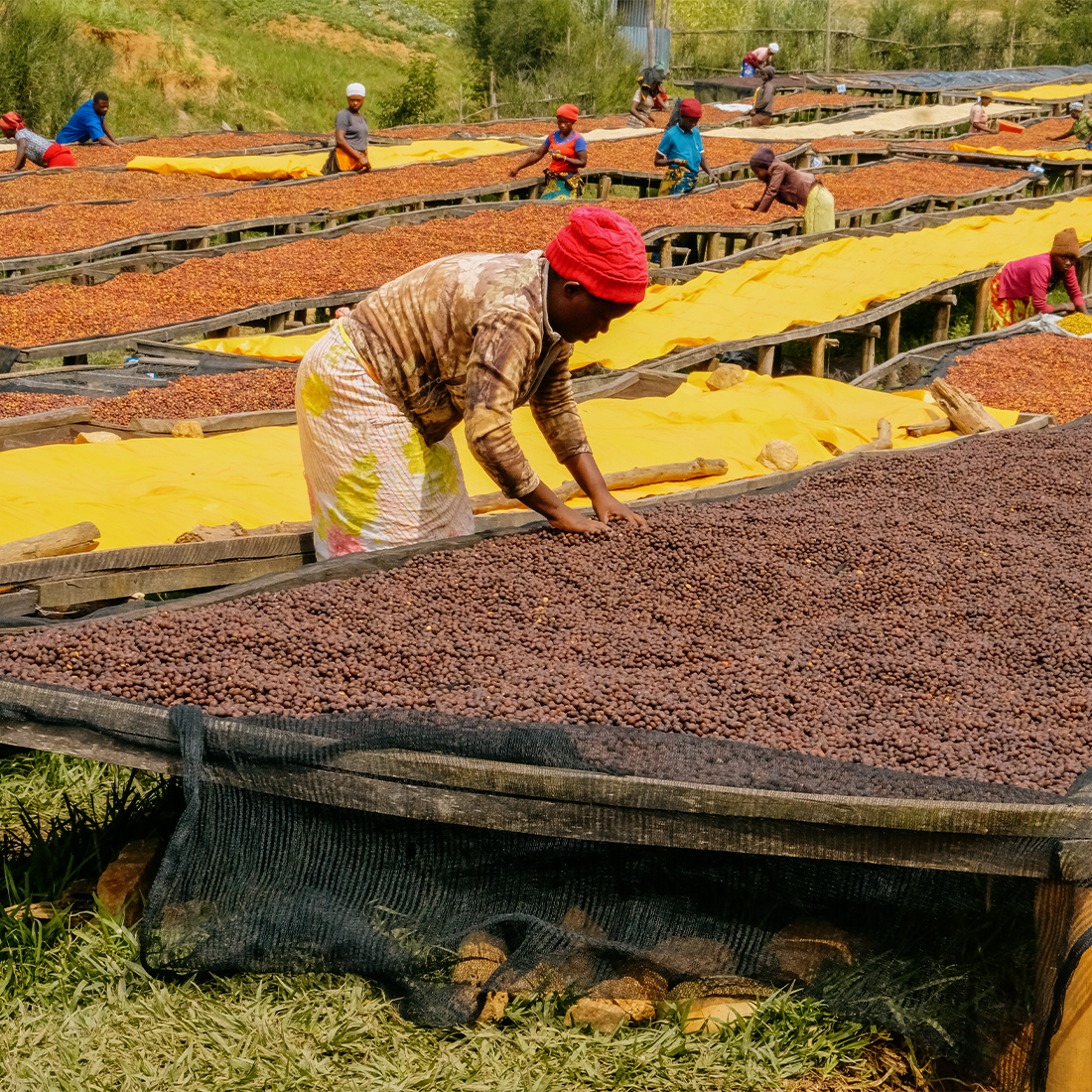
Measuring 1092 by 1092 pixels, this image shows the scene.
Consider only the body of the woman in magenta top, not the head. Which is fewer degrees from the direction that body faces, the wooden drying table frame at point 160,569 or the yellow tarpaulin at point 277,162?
the wooden drying table frame

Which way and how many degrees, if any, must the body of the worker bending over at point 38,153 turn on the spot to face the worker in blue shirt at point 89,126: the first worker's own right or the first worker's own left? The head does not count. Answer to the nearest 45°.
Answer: approximately 90° to the first worker's own right

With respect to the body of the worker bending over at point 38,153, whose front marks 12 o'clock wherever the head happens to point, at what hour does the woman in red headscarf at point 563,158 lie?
The woman in red headscarf is roughly at 7 o'clock from the worker bending over.

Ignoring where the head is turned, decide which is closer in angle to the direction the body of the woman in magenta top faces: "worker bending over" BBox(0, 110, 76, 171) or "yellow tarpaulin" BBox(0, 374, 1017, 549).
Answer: the yellow tarpaulin

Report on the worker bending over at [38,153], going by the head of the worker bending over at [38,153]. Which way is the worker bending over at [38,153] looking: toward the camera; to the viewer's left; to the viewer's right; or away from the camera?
to the viewer's left

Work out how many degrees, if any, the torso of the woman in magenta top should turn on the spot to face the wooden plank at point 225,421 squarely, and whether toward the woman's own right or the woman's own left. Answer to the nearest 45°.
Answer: approximately 90° to the woman's own right

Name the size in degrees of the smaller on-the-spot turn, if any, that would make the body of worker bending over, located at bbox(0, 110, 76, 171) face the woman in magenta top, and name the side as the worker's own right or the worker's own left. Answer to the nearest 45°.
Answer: approximately 135° to the worker's own left

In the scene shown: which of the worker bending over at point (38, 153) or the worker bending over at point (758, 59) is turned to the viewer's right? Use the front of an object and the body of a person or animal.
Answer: the worker bending over at point (758, 59)

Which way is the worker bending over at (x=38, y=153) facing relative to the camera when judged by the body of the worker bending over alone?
to the viewer's left

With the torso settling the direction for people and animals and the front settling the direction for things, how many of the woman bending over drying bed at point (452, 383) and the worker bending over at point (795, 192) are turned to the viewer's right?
1

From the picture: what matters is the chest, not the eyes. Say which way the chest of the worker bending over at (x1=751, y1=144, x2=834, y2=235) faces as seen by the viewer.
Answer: to the viewer's left

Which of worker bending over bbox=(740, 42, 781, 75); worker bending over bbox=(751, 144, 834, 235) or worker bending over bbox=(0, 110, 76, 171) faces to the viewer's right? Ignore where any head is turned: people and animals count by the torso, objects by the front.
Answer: worker bending over bbox=(740, 42, 781, 75)

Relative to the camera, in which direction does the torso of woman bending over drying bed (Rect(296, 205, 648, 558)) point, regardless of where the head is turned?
to the viewer's right

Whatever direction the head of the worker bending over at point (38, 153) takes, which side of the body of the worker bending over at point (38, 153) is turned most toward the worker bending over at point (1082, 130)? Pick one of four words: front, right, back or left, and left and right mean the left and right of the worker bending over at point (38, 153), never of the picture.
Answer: back

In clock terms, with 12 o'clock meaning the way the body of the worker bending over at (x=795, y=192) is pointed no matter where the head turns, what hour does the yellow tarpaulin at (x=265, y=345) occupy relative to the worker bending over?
The yellow tarpaulin is roughly at 10 o'clock from the worker bending over.

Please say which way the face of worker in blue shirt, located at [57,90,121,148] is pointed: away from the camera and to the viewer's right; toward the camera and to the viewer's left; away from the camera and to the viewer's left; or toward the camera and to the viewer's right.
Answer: toward the camera and to the viewer's right

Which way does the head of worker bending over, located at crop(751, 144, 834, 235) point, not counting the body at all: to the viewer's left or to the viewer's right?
to the viewer's left

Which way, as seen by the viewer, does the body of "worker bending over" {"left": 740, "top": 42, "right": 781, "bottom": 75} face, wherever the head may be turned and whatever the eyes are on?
to the viewer's right

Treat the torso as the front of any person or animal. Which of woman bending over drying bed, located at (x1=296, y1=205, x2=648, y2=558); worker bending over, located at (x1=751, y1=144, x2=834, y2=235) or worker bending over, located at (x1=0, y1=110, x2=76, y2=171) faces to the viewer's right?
the woman bending over drying bed

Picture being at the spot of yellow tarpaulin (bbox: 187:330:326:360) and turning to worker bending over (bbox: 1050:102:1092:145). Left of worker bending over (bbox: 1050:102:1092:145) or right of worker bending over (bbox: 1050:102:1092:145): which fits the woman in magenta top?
right
